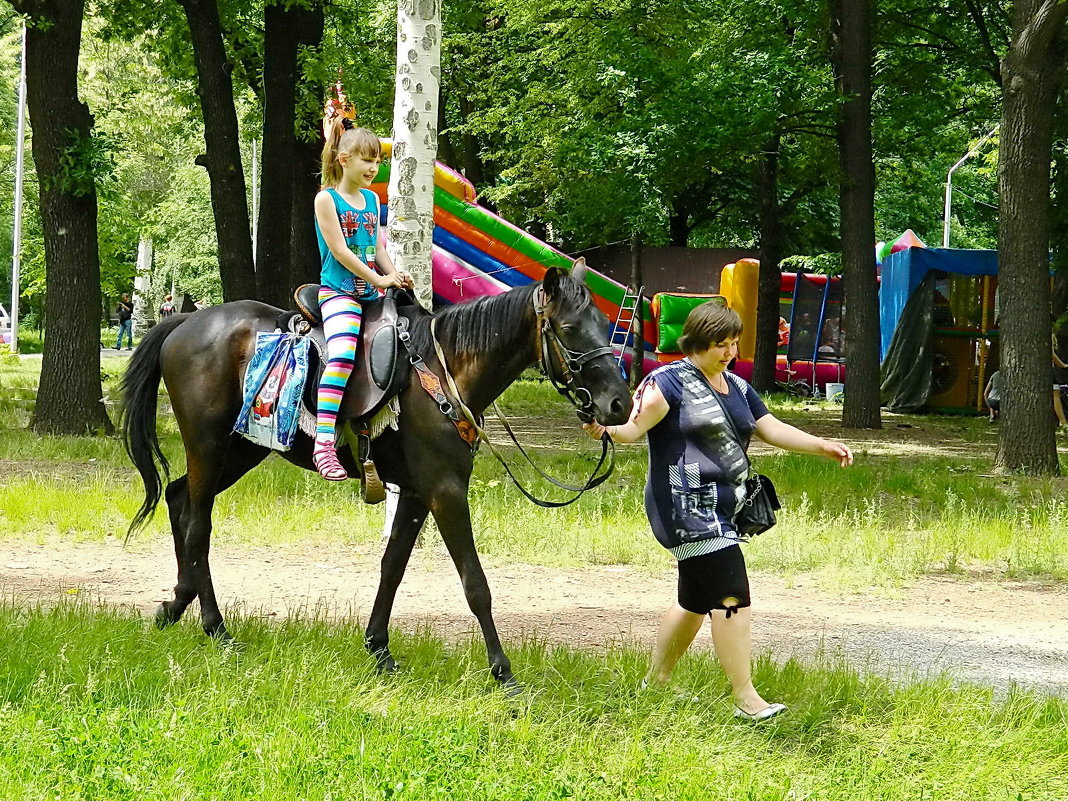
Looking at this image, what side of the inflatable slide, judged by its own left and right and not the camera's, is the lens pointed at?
right

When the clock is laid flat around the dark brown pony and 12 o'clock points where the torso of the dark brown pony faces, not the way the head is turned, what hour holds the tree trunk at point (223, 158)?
The tree trunk is roughly at 7 o'clock from the dark brown pony.

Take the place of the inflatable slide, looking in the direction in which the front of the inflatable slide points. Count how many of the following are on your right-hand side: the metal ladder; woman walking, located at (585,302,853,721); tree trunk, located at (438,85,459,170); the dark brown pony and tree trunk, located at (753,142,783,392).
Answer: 2

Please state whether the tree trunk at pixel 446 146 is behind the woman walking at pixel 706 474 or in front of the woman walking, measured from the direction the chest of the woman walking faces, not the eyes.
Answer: behind

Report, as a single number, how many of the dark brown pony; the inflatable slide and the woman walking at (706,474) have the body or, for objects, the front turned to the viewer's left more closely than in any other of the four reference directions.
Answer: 0

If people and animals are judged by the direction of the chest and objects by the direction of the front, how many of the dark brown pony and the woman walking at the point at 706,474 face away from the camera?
0

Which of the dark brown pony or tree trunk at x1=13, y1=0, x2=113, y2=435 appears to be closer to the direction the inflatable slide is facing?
the dark brown pony

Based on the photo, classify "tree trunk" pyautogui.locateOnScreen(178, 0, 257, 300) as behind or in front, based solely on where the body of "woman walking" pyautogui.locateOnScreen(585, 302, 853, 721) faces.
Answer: behind

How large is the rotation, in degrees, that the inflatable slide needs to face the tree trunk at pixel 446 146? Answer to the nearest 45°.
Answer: approximately 90° to its left

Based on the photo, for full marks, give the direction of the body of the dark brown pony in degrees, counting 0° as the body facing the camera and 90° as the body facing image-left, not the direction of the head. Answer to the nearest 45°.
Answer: approximately 315°

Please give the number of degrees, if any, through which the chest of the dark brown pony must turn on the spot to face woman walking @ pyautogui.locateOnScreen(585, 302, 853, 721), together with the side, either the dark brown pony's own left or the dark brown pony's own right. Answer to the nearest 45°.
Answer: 0° — it already faces them

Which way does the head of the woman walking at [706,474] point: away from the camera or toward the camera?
toward the camera

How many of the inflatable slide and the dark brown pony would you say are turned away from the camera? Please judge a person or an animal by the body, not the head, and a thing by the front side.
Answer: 0

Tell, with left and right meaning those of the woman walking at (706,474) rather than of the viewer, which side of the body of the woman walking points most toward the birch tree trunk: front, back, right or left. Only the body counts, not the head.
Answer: back
